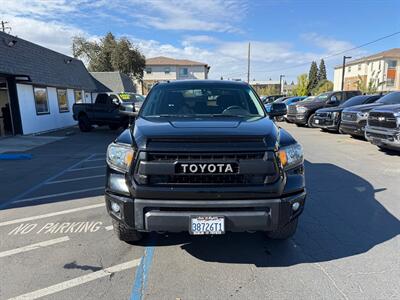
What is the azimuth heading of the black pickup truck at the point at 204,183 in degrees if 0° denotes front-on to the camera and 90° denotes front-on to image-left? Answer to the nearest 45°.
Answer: approximately 0°

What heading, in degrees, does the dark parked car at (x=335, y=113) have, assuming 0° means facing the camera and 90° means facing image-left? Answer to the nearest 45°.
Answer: approximately 45°

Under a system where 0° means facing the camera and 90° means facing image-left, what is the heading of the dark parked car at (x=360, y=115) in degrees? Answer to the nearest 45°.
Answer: approximately 45°

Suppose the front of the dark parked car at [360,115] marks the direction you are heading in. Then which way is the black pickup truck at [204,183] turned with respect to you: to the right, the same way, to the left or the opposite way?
to the left

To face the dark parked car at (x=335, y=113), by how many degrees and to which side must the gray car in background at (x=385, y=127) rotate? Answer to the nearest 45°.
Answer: approximately 135° to its right

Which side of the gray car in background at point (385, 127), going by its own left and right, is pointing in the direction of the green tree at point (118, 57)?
right

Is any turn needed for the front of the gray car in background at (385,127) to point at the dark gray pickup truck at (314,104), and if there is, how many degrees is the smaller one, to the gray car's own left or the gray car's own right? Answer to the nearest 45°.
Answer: approximately 90° to the gray car's own right

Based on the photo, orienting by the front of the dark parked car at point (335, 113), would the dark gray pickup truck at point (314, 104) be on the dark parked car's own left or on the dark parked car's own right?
on the dark parked car's own right

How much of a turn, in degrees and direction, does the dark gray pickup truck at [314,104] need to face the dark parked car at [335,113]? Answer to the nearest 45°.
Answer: approximately 45° to its left

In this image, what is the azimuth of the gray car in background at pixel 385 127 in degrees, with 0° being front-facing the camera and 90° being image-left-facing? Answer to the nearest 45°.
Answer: approximately 45°

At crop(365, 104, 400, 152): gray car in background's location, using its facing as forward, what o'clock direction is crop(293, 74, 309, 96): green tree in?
The green tree is roughly at 4 o'clock from the gray car in background.
